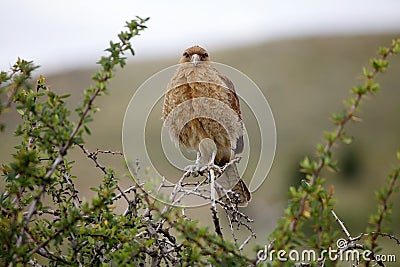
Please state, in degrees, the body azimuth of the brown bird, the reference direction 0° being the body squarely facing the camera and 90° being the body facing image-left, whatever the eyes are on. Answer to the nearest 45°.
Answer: approximately 0°
